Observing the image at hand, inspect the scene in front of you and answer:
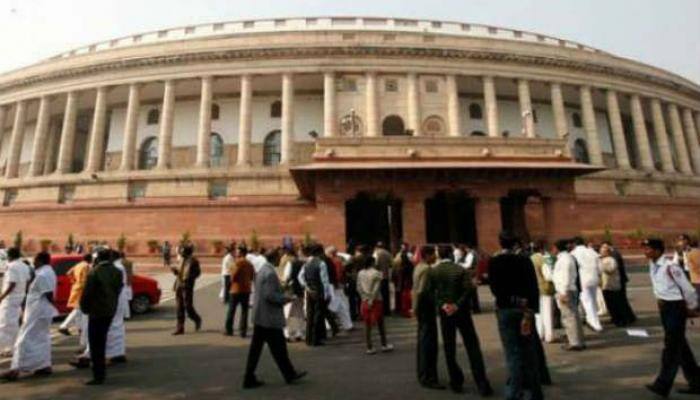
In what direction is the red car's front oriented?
to the viewer's right

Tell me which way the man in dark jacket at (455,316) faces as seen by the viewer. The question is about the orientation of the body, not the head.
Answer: away from the camera

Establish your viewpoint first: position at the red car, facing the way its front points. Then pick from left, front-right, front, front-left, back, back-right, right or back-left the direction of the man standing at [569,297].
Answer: front-right

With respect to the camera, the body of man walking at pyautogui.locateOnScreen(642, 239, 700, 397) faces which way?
to the viewer's left

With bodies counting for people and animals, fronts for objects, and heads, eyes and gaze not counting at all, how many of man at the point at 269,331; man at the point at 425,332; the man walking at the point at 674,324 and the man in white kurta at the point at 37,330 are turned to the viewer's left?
2

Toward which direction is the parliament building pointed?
toward the camera

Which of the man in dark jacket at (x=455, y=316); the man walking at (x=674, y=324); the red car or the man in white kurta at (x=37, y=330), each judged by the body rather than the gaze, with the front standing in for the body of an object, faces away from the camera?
the man in dark jacket

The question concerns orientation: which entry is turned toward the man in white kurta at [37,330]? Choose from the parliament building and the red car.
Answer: the parliament building
